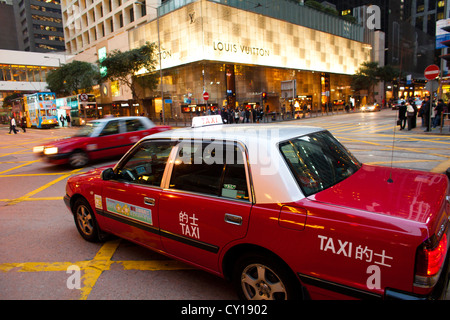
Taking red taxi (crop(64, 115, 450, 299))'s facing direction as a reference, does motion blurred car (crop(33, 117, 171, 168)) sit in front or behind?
in front

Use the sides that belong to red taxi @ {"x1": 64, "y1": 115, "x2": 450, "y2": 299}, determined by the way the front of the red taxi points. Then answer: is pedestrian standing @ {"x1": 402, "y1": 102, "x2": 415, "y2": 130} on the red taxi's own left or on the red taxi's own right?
on the red taxi's own right

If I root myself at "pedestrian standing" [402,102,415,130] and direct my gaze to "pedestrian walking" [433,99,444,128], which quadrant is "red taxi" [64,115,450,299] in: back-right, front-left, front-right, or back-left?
back-right

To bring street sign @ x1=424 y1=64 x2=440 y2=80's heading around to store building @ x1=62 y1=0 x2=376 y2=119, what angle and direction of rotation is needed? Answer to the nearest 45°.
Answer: approximately 135° to its right

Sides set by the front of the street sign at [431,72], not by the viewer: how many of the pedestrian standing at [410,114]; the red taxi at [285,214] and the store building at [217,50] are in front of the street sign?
1

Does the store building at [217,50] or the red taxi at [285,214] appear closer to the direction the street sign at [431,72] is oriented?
the red taxi

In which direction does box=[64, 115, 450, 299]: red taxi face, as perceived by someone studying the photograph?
facing away from the viewer and to the left of the viewer

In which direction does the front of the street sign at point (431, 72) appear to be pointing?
toward the camera

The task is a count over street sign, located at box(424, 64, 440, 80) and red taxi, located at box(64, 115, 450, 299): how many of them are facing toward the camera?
1

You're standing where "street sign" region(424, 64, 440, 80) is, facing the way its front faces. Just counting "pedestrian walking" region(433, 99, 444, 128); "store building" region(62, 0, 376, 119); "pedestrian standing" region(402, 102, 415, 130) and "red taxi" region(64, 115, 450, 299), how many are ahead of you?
1

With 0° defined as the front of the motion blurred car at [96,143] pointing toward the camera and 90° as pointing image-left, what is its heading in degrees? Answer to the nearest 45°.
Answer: approximately 45°

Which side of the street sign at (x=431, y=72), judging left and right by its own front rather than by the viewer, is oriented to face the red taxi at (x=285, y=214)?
front
